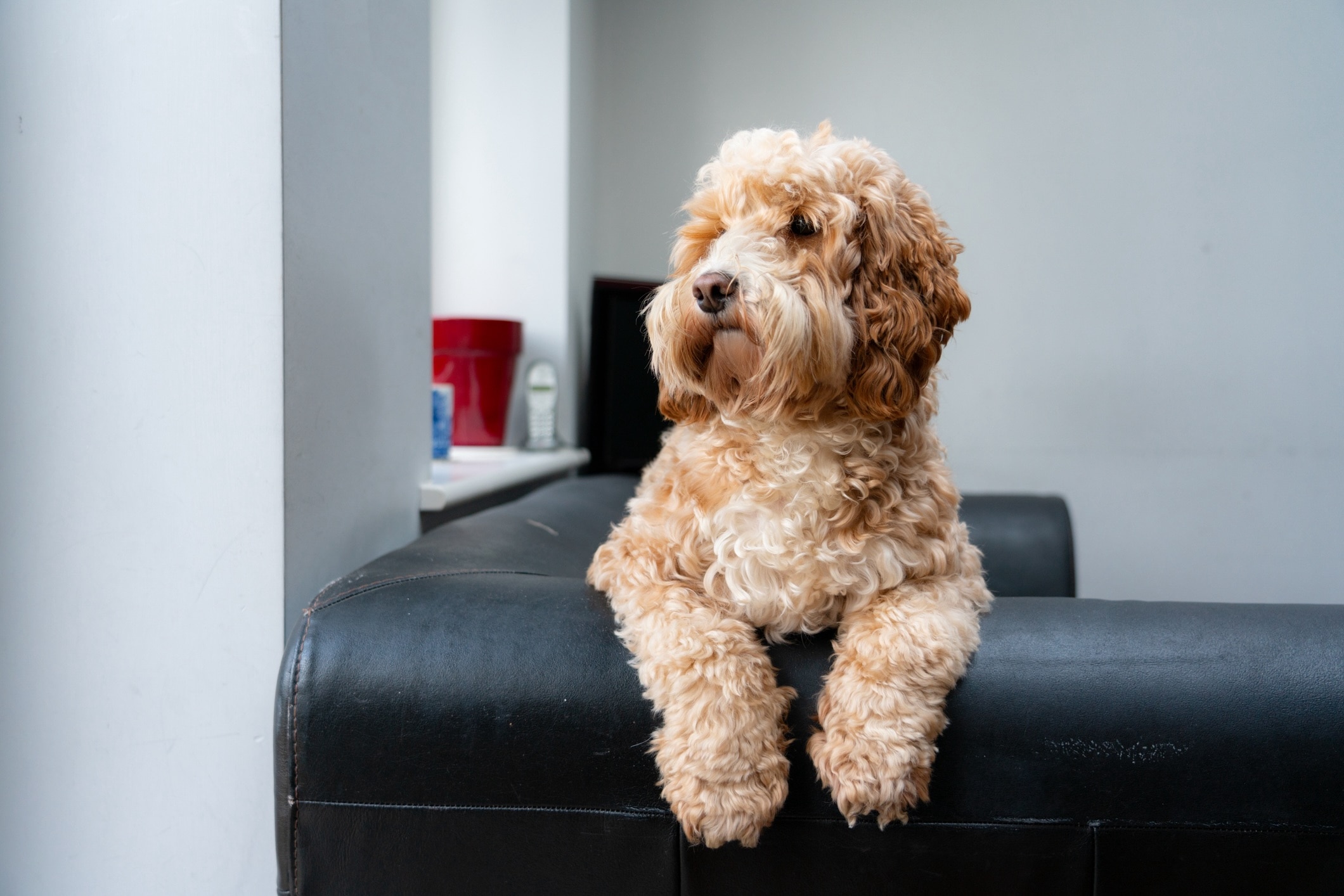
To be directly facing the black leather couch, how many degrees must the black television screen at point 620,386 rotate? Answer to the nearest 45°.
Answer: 0° — it already faces it

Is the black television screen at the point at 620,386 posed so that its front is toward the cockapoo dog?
yes

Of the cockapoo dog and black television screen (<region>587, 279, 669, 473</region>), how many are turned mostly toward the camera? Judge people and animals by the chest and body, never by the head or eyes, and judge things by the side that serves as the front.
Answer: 2

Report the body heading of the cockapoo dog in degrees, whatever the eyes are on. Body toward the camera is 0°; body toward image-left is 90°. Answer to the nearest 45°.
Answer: approximately 0°
